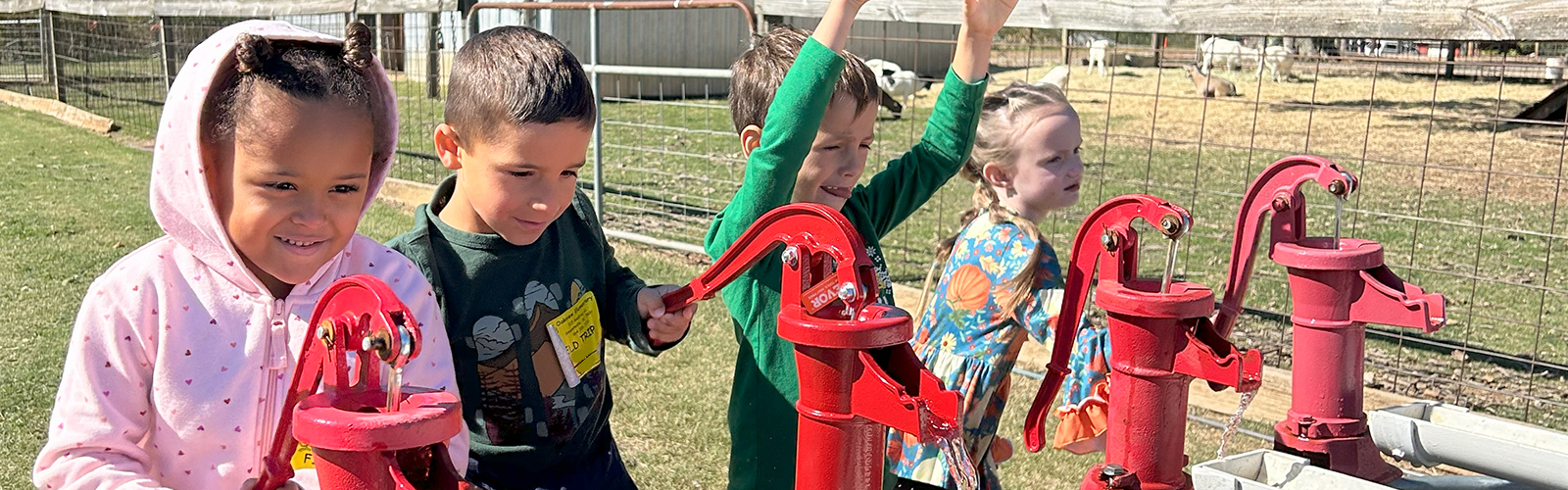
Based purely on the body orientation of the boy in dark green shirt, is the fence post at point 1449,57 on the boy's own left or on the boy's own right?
on the boy's own left

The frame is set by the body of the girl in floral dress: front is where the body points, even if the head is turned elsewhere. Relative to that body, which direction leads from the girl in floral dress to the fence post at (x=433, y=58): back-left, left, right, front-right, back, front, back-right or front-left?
back-left

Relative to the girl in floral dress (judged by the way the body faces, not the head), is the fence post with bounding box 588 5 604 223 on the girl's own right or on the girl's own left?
on the girl's own left

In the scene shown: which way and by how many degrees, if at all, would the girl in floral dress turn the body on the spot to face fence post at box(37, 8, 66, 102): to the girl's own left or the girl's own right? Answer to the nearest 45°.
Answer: approximately 135° to the girl's own left

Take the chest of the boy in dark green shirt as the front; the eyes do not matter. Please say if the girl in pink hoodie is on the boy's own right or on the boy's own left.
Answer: on the boy's own right

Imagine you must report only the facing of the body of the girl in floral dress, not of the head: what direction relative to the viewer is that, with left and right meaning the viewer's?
facing to the right of the viewer

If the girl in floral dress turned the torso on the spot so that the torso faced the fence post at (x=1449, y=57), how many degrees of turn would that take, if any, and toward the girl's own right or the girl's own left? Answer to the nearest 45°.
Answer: approximately 45° to the girl's own left

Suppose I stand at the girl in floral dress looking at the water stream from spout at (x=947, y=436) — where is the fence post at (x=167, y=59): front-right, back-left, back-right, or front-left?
back-right
